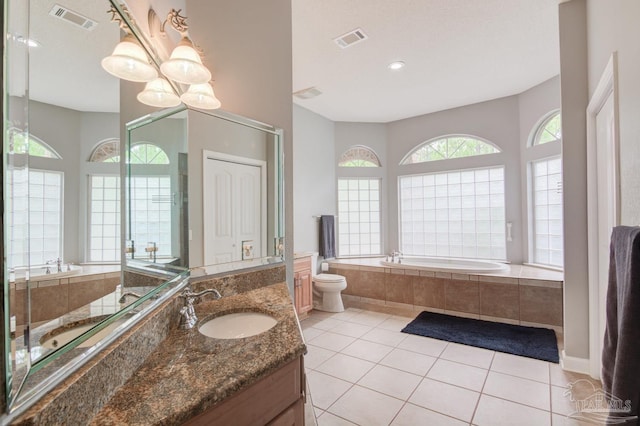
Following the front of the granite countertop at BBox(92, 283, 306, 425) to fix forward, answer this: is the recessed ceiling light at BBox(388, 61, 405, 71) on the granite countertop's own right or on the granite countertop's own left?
on the granite countertop's own left

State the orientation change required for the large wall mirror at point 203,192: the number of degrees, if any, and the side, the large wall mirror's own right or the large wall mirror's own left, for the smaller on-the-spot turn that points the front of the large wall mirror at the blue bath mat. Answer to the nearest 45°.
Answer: approximately 45° to the large wall mirror's own left

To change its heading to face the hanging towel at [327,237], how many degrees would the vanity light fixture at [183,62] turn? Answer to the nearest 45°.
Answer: approximately 90° to its left

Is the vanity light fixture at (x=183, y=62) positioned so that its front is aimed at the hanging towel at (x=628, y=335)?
yes

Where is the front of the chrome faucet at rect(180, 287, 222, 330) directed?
to the viewer's right

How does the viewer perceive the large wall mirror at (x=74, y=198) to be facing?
facing to the right of the viewer

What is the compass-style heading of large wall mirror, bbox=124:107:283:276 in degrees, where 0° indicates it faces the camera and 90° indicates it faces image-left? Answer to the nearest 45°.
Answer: approximately 315°

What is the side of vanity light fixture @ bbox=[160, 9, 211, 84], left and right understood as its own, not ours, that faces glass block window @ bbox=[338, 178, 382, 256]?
left

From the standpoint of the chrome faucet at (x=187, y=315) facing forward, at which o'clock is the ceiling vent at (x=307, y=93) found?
The ceiling vent is roughly at 10 o'clock from the chrome faucet.

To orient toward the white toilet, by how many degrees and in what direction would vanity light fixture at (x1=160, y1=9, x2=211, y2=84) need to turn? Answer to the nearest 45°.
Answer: approximately 90° to its left

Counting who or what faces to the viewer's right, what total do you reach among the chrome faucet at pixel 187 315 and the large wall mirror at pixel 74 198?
2

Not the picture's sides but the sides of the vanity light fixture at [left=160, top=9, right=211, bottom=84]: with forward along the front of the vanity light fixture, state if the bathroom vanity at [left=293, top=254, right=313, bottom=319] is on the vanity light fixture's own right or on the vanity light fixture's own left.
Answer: on the vanity light fixture's own left

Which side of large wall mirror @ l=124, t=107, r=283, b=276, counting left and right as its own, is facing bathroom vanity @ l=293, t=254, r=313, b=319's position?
left
